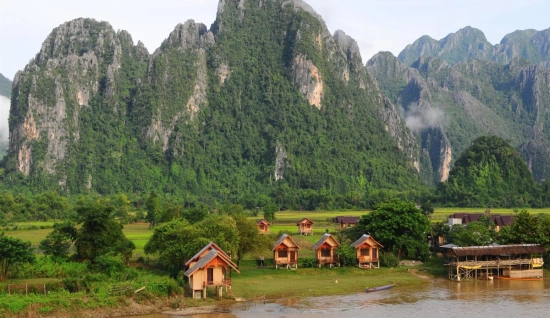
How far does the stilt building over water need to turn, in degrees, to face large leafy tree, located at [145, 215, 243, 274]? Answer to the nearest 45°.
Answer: approximately 45° to its right

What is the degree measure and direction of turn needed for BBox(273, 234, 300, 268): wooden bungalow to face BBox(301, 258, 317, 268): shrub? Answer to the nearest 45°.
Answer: approximately 135° to its left

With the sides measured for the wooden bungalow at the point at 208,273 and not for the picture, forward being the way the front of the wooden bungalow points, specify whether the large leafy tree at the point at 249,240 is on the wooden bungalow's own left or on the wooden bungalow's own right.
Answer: on the wooden bungalow's own left

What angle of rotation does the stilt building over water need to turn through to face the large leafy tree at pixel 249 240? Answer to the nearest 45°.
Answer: approximately 90° to its right

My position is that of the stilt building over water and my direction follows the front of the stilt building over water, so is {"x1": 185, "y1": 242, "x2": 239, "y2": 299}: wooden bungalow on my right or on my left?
on my right

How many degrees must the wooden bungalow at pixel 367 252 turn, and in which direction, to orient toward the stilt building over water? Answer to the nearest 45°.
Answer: approximately 90° to its left

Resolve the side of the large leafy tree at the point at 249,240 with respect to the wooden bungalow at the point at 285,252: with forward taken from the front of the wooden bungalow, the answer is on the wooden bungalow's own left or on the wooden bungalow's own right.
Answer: on the wooden bungalow's own right

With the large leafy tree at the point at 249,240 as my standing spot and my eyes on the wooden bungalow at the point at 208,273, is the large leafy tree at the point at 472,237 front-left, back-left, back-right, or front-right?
back-left

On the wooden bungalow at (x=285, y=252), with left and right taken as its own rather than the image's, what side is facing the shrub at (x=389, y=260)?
left

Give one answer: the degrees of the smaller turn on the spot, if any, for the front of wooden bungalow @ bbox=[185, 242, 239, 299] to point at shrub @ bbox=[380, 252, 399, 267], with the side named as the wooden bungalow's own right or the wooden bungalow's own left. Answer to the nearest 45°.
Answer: approximately 90° to the wooden bungalow's own left

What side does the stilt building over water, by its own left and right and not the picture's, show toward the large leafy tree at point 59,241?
right
